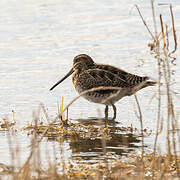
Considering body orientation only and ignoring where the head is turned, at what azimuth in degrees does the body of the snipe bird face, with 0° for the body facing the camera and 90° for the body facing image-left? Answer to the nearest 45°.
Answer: approximately 90°
